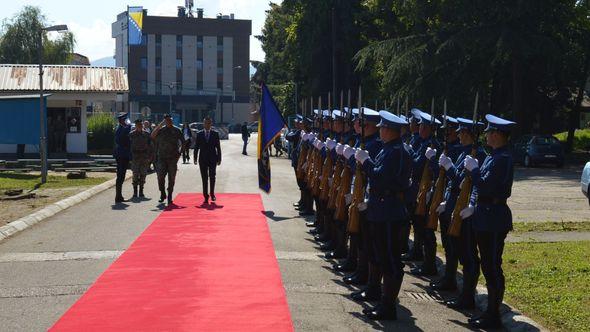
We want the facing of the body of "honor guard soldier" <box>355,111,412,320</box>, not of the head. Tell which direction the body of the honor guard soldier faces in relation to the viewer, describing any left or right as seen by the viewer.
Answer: facing to the left of the viewer

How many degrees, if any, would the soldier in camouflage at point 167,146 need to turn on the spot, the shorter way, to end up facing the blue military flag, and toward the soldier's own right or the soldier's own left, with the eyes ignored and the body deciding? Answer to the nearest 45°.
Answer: approximately 45° to the soldier's own left

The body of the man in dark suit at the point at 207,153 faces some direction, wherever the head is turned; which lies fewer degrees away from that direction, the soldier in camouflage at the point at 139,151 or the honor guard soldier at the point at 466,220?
the honor guard soldier

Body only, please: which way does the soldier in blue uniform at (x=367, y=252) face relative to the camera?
to the viewer's left

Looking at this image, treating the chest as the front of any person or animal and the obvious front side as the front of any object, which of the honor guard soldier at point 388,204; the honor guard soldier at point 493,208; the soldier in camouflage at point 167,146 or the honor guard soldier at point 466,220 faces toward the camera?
the soldier in camouflage

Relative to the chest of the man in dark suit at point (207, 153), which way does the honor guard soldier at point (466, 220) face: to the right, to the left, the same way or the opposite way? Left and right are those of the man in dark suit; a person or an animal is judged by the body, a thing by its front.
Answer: to the right

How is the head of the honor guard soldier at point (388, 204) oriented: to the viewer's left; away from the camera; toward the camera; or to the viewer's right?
to the viewer's left

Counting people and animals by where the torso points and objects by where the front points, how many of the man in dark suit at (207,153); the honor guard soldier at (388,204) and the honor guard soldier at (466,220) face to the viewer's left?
2

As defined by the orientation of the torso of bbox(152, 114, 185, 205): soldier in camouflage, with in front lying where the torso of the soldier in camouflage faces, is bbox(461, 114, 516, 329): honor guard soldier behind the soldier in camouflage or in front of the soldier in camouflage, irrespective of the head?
in front

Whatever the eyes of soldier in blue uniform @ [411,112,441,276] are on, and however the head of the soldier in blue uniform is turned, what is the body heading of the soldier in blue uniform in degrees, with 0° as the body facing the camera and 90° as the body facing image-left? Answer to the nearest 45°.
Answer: approximately 90°

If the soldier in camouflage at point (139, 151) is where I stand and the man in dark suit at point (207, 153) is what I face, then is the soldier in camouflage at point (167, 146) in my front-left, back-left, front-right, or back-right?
front-right

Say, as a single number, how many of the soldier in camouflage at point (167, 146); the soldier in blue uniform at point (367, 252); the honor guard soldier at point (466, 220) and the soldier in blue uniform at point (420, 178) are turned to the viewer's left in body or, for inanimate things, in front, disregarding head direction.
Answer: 3

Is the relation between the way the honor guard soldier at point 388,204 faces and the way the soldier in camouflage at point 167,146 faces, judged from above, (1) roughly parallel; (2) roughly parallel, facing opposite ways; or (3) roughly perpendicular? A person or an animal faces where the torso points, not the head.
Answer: roughly perpendicular

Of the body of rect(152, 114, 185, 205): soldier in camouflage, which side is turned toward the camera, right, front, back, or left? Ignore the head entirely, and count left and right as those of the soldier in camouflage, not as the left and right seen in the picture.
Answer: front

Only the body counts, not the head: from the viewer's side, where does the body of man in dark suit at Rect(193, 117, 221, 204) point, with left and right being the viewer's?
facing the viewer

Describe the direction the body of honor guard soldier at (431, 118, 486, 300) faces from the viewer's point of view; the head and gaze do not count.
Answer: to the viewer's left

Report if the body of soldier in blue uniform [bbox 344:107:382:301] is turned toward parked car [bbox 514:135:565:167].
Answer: no
